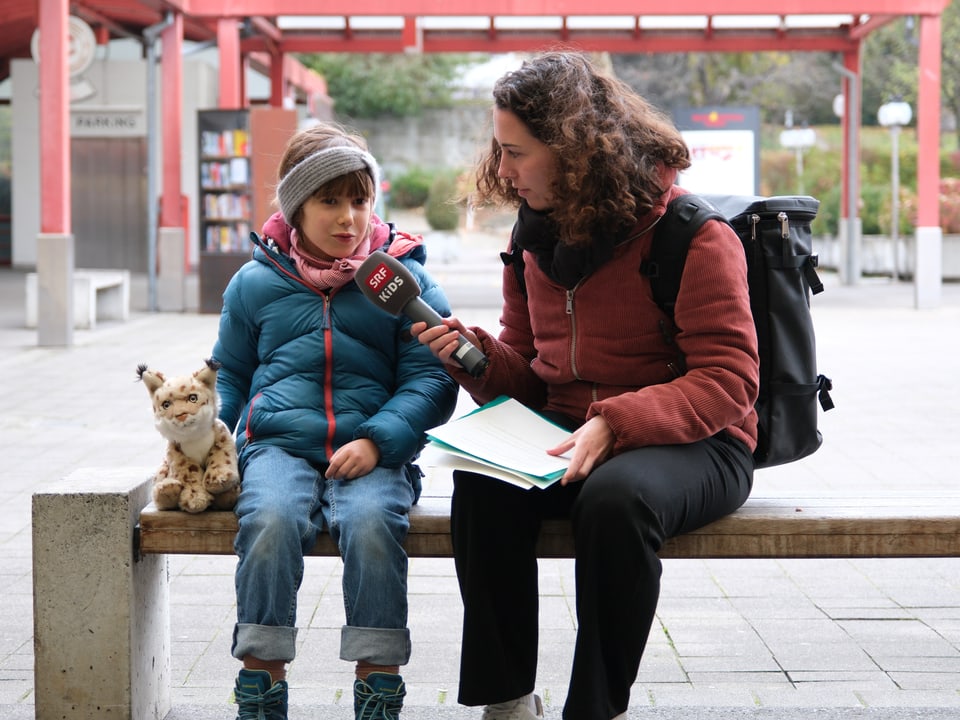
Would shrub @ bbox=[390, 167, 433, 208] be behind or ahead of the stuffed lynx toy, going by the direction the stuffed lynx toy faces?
behind

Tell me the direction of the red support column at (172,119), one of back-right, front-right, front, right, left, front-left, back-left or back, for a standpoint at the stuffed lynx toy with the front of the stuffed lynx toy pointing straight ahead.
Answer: back

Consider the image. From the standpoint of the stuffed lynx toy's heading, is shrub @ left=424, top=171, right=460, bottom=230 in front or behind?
behind

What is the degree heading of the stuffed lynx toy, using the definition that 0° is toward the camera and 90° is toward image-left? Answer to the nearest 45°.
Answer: approximately 0°

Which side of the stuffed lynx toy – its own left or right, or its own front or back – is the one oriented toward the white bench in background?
back

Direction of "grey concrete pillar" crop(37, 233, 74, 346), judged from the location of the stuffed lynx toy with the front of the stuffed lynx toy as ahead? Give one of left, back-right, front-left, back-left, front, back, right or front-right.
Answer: back

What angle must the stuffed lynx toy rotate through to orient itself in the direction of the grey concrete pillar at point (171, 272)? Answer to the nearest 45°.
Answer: approximately 180°

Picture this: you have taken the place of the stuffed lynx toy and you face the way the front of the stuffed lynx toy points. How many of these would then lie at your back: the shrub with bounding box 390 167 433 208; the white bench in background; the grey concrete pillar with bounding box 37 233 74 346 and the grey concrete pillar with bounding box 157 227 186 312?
4

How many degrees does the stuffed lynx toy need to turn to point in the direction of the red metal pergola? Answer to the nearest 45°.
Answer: approximately 180°
